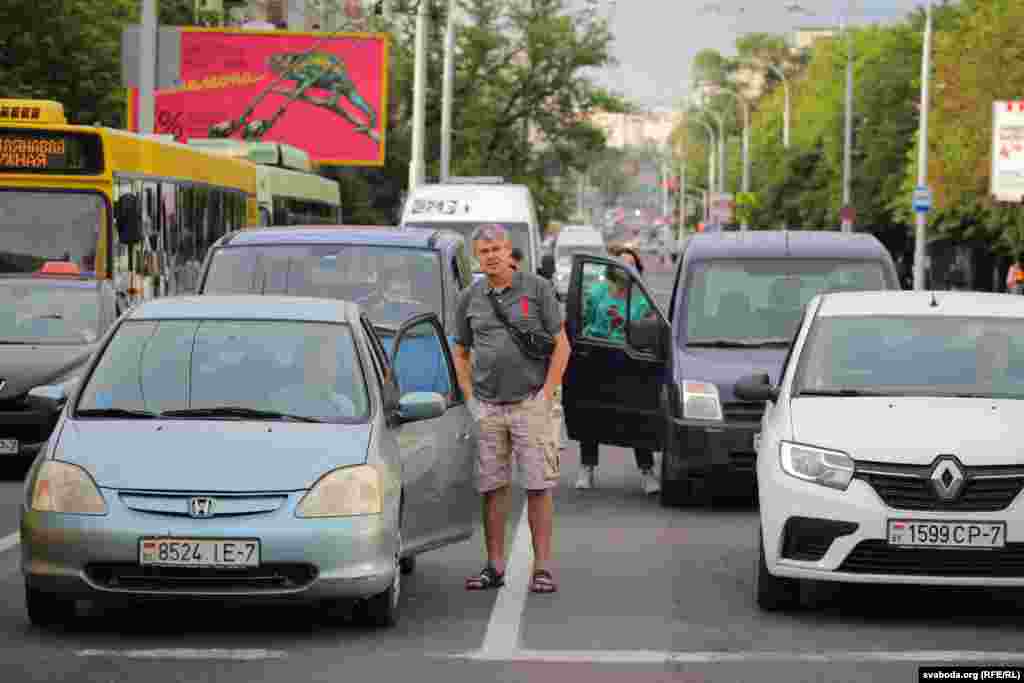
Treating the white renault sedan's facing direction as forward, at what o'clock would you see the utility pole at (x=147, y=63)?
The utility pole is roughly at 5 o'clock from the white renault sedan.

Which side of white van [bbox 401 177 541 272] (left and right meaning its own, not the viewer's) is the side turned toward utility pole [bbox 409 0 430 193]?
back

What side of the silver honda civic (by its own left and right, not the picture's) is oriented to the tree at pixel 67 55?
back

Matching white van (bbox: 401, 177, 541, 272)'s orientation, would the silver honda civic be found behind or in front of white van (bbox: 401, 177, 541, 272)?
in front

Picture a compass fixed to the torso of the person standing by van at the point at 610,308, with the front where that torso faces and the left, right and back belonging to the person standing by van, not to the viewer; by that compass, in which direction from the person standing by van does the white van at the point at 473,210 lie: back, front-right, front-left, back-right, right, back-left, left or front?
back

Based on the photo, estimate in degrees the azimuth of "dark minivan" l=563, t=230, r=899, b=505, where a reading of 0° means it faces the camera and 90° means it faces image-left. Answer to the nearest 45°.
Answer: approximately 0°

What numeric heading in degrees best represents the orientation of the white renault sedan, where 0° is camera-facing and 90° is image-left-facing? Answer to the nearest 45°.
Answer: approximately 0°

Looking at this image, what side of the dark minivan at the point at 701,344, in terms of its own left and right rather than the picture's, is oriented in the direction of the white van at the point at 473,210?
back
